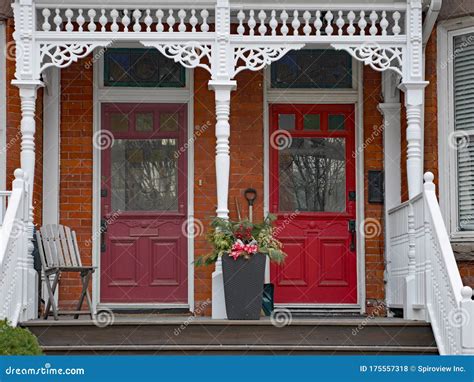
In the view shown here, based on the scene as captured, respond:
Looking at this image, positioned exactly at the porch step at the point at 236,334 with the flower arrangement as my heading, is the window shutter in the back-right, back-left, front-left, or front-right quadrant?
front-right

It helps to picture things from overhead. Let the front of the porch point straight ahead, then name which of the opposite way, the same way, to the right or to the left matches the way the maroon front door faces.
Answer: the same way

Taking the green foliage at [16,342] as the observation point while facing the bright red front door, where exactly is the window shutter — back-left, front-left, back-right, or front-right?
front-right

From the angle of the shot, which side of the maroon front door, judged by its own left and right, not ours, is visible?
front

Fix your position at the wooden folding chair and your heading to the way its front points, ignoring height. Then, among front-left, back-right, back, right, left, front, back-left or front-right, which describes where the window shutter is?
front-left

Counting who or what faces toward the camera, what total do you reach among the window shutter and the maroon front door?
2

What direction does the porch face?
toward the camera

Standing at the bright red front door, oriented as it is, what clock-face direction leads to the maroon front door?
The maroon front door is roughly at 3 o'clock from the bright red front door.

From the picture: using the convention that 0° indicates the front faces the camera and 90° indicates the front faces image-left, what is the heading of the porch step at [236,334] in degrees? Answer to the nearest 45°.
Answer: approximately 0°

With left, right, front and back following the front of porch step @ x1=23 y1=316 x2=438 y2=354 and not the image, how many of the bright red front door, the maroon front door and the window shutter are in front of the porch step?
0

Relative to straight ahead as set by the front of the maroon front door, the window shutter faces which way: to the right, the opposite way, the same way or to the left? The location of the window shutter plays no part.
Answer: the same way

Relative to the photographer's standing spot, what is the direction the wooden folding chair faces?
facing the viewer and to the right of the viewer

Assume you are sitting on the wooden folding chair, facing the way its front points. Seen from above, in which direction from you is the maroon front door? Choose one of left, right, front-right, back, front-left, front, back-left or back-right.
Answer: left

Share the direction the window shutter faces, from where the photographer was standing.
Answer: facing the viewer

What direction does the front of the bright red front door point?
toward the camera

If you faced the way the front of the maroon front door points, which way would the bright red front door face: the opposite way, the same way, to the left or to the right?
the same way

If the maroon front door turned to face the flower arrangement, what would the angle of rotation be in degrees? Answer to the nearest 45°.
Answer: approximately 45° to its left

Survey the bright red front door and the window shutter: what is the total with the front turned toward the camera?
2

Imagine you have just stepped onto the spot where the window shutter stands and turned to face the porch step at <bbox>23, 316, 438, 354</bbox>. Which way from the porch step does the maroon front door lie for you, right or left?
right

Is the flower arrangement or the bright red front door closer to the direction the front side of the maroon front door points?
the flower arrangement

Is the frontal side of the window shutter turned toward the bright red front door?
no
